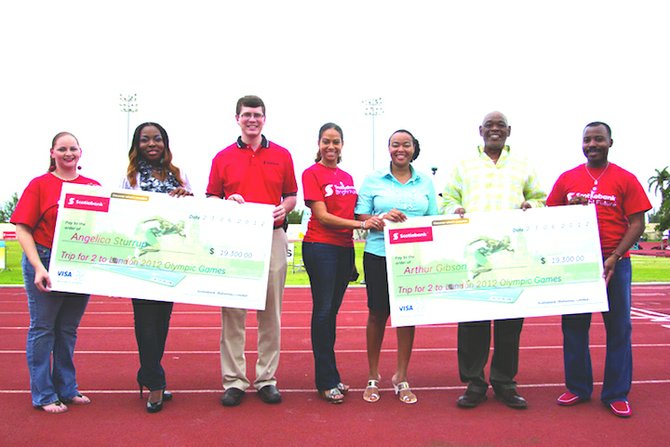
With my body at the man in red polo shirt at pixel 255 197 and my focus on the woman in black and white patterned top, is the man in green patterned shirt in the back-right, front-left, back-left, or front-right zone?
back-left

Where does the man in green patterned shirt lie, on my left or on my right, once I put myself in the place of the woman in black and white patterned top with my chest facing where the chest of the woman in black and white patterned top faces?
on my left

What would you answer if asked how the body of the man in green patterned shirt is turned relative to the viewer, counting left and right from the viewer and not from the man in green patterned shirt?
facing the viewer

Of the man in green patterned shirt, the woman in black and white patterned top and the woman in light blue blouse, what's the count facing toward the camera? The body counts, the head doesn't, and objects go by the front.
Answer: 3

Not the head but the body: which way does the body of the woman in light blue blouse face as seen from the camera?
toward the camera

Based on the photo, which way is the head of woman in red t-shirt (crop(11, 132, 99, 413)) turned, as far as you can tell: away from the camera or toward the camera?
toward the camera

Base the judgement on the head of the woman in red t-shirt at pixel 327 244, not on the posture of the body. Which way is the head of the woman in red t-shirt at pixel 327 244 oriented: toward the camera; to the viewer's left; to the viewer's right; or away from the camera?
toward the camera

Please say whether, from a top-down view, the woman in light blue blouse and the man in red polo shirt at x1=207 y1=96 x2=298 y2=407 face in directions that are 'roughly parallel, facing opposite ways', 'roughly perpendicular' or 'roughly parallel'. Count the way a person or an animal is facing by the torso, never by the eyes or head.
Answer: roughly parallel

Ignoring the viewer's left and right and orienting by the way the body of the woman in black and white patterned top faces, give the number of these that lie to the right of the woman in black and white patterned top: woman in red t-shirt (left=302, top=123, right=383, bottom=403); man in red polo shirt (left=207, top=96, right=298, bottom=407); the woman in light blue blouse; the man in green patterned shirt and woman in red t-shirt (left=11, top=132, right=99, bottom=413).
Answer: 1

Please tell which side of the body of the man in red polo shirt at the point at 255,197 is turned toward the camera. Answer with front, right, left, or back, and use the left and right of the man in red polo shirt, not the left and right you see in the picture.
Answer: front

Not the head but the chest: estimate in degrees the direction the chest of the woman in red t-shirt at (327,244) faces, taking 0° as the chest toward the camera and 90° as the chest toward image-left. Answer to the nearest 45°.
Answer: approximately 315°

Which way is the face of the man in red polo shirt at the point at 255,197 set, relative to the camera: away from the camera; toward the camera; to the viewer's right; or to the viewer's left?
toward the camera

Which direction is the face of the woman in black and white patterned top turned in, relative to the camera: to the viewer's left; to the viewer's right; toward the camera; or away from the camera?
toward the camera

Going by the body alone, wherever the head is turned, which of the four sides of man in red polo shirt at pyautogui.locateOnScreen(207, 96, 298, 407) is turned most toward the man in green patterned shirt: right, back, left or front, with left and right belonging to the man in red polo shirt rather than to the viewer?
left

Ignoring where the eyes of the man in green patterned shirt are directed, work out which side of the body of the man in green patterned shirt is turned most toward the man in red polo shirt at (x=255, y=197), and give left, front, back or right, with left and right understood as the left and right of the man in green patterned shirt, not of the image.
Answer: right
